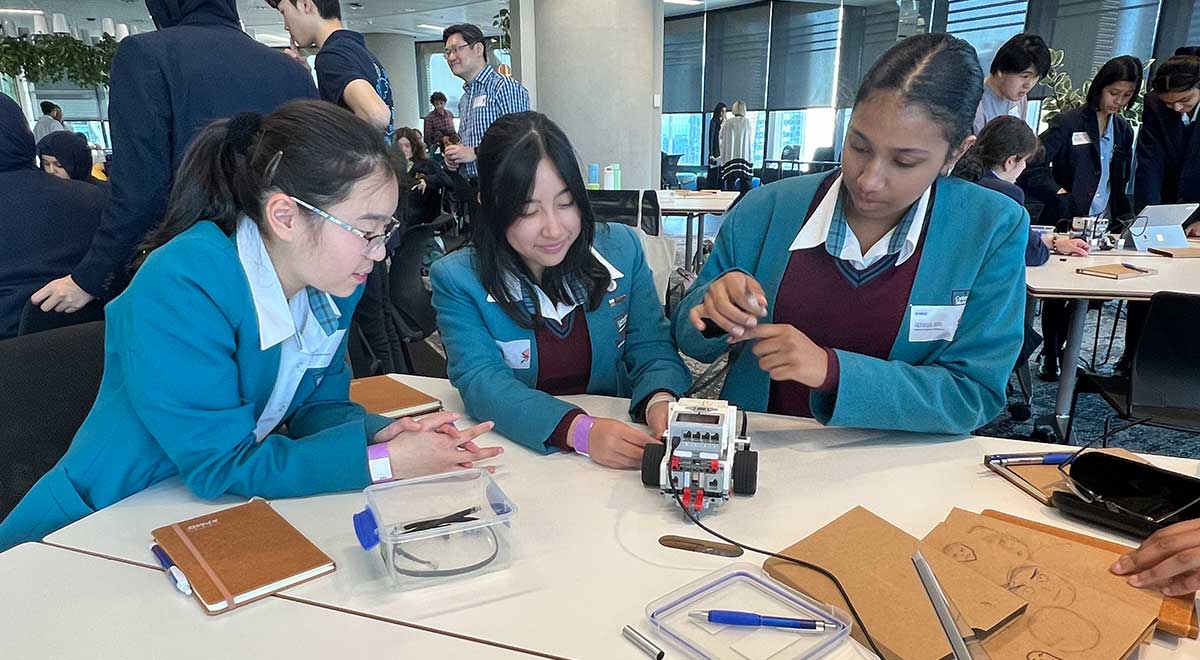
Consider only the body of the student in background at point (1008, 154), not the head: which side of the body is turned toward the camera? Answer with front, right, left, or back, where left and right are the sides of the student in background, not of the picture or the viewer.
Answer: right

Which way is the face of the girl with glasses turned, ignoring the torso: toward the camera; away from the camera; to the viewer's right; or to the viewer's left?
to the viewer's right

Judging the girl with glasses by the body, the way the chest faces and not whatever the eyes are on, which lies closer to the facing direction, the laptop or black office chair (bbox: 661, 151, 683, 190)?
the laptop

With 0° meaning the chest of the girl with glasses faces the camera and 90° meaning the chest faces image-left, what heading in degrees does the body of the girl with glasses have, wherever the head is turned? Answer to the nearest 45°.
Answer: approximately 270°

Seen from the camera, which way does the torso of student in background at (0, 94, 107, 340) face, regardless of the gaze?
away from the camera

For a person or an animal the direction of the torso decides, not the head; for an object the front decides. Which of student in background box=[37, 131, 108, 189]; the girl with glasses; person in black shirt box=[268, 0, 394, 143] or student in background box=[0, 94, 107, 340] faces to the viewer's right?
the girl with glasses

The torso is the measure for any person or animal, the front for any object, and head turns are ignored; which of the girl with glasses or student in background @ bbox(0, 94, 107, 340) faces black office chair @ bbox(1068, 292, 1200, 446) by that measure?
the girl with glasses
